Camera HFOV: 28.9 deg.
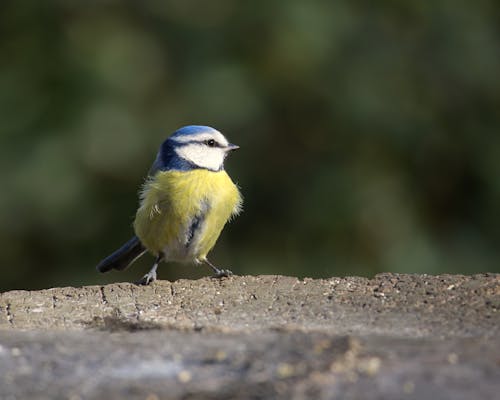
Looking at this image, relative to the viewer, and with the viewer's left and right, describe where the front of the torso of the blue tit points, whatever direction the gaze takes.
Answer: facing the viewer and to the right of the viewer
